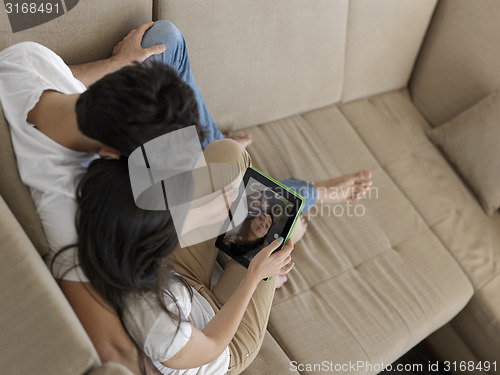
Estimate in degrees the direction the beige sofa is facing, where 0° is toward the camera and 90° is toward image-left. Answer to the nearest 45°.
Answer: approximately 315°

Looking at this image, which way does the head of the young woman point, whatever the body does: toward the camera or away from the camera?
away from the camera

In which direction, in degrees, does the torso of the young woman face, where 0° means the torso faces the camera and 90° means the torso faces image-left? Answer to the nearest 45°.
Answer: approximately 225°
